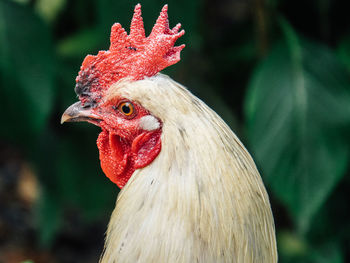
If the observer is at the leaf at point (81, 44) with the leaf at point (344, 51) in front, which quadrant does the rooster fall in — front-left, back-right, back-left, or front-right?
front-right

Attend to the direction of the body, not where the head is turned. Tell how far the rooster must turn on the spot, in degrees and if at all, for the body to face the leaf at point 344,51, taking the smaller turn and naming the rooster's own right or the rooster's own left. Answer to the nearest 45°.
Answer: approximately 135° to the rooster's own right

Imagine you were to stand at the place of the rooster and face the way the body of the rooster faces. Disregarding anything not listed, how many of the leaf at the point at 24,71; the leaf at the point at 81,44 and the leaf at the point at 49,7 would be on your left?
0

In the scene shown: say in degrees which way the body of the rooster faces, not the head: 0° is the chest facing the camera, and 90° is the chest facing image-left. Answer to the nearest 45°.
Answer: approximately 90°

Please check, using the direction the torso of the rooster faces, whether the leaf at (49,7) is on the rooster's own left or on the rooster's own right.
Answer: on the rooster's own right

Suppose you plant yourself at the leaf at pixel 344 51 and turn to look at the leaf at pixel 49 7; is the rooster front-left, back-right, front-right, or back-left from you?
front-left

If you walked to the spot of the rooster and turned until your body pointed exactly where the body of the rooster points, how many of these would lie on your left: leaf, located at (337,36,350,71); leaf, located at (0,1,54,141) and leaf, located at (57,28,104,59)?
0

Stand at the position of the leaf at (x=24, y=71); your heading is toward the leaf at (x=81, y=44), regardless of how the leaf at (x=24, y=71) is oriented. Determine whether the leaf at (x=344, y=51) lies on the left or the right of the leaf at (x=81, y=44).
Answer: right

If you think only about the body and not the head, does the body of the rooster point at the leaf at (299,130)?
no

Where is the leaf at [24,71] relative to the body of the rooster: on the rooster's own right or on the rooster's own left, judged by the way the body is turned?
on the rooster's own right

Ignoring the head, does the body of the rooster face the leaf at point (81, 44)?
no
